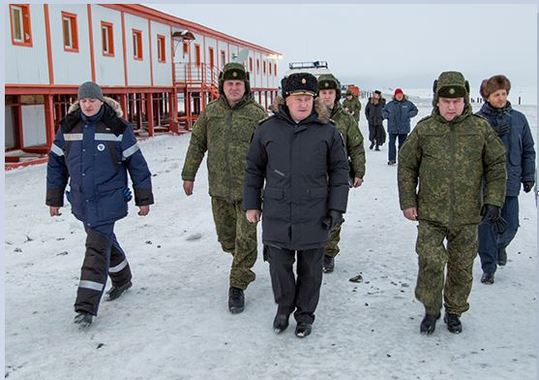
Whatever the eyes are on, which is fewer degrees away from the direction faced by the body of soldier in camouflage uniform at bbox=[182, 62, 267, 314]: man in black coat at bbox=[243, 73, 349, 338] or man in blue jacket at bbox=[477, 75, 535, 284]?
the man in black coat

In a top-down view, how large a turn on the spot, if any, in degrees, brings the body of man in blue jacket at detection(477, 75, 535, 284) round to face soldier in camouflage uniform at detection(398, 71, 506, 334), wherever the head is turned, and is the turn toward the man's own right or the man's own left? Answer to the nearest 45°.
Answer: approximately 45° to the man's own left

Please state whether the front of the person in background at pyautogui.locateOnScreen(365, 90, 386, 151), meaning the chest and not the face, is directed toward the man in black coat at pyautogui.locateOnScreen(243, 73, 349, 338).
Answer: yes

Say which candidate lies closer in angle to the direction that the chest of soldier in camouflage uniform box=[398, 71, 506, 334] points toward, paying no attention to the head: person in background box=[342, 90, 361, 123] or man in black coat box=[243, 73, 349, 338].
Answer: the man in black coat

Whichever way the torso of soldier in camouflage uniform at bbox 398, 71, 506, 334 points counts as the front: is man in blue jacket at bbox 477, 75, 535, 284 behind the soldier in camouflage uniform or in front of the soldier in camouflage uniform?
behind

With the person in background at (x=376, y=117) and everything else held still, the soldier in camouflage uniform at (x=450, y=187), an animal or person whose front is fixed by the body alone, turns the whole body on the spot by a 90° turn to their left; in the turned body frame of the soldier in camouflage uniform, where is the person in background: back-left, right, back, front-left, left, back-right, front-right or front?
left

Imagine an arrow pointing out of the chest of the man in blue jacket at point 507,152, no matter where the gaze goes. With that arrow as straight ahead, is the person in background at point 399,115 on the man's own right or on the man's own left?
on the man's own right
